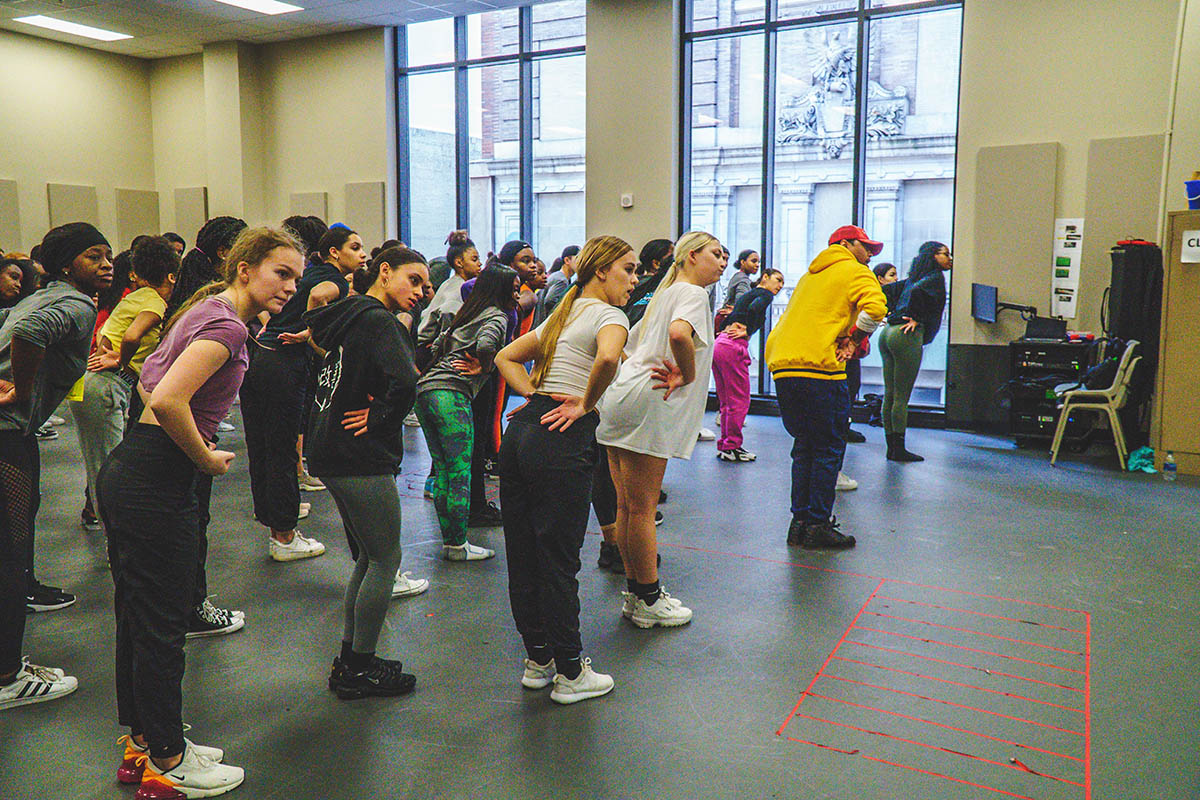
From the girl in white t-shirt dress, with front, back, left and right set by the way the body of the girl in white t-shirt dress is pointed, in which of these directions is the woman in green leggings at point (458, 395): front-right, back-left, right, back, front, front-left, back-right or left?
back-left

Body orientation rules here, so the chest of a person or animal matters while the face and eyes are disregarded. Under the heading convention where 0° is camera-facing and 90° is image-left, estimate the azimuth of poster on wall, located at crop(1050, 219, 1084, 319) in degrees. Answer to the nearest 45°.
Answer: approximately 0°

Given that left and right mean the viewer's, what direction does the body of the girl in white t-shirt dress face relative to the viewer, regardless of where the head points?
facing to the right of the viewer

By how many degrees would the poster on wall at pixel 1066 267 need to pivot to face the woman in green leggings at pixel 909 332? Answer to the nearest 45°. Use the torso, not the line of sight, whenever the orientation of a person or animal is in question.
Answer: approximately 45° to its right
